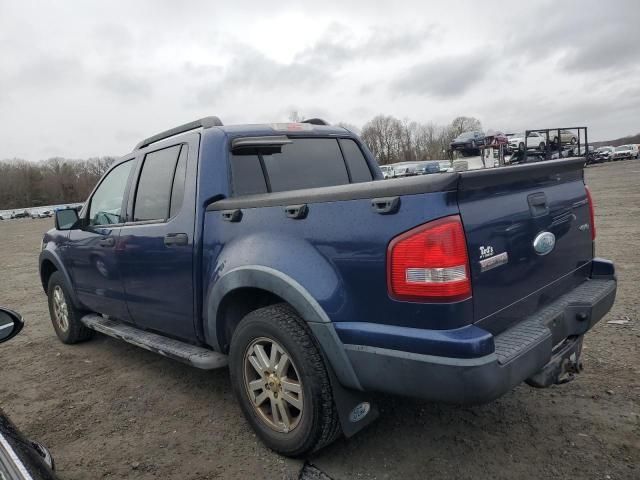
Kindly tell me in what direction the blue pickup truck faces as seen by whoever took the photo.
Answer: facing away from the viewer and to the left of the viewer
